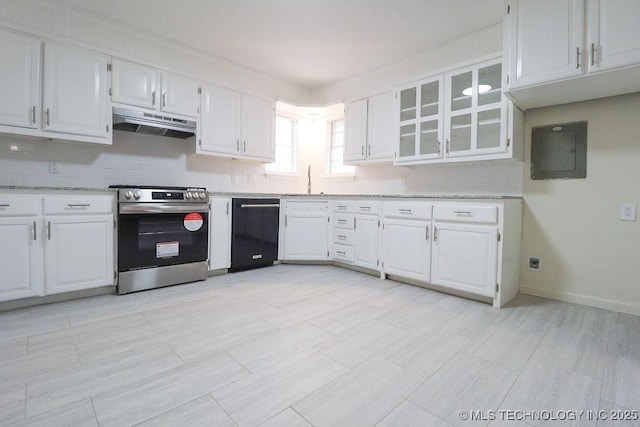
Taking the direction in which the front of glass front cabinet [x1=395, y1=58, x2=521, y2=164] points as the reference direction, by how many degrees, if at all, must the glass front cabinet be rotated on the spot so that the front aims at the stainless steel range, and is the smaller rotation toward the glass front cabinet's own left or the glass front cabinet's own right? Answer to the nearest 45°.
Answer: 0° — it already faces it

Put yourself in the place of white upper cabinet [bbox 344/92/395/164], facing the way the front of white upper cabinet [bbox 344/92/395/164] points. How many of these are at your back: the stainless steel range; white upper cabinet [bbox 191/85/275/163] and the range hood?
0

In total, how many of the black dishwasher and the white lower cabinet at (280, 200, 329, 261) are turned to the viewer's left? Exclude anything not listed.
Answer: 0

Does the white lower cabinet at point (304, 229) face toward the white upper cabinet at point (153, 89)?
no

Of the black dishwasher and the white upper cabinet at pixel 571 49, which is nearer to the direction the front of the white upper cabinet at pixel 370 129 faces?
the black dishwasher

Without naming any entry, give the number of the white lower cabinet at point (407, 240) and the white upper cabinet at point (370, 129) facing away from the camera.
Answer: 0

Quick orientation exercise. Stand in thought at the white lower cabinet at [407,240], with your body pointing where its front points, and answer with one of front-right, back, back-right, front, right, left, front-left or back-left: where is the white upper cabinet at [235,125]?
front-right

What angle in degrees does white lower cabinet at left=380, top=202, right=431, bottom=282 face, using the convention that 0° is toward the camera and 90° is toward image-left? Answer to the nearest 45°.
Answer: approximately 45°

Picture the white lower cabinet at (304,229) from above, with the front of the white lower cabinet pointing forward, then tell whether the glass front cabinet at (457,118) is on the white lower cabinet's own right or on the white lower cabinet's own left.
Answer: on the white lower cabinet's own left

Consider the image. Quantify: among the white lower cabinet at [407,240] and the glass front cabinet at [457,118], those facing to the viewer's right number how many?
0

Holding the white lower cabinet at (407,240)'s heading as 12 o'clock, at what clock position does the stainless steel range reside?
The stainless steel range is roughly at 1 o'clock from the white lower cabinet.

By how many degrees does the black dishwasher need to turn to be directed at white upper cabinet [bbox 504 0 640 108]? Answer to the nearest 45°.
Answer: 0° — it already faces it

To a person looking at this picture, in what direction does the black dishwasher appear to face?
facing the viewer and to the right of the viewer

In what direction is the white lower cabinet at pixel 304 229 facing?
toward the camera

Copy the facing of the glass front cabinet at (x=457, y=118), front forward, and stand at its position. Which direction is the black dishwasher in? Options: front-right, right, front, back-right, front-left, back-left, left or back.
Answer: front-right

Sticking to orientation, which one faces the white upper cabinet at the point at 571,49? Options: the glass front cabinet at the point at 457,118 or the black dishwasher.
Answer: the black dishwasher

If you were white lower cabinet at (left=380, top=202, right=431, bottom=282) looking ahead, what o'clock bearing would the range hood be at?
The range hood is roughly at 1 o'clock from the white lower cabinet.

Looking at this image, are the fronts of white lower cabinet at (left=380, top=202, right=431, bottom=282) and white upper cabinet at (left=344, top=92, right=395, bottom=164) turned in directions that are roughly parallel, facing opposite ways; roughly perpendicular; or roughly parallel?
roughly parallel

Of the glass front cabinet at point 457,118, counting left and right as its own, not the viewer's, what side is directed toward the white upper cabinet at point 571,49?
left
